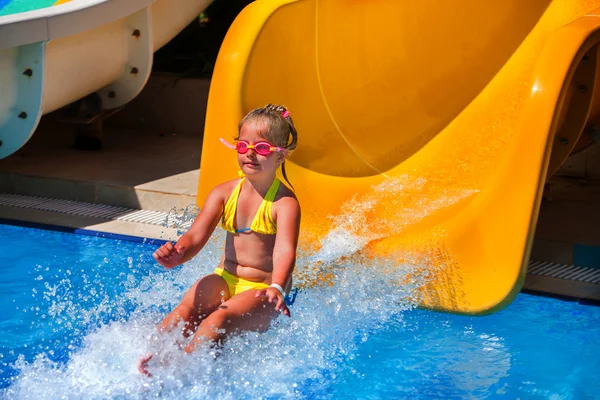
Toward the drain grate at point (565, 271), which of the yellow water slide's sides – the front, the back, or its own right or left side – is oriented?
left

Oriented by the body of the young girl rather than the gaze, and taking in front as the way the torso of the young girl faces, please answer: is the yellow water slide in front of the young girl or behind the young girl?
behind

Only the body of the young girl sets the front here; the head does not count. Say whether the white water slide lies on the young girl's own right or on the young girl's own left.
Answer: on the young girl's own right

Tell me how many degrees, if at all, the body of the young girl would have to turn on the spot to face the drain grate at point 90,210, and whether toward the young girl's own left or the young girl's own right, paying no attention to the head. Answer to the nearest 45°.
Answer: approximately 135° to the young girl's own right

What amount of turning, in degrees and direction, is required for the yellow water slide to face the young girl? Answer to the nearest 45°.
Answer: approximately 45° to its left

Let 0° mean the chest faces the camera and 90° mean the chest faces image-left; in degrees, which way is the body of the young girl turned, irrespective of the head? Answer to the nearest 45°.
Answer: approximately 45°

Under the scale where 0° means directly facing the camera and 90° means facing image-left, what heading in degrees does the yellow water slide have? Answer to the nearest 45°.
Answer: approximately 45°
